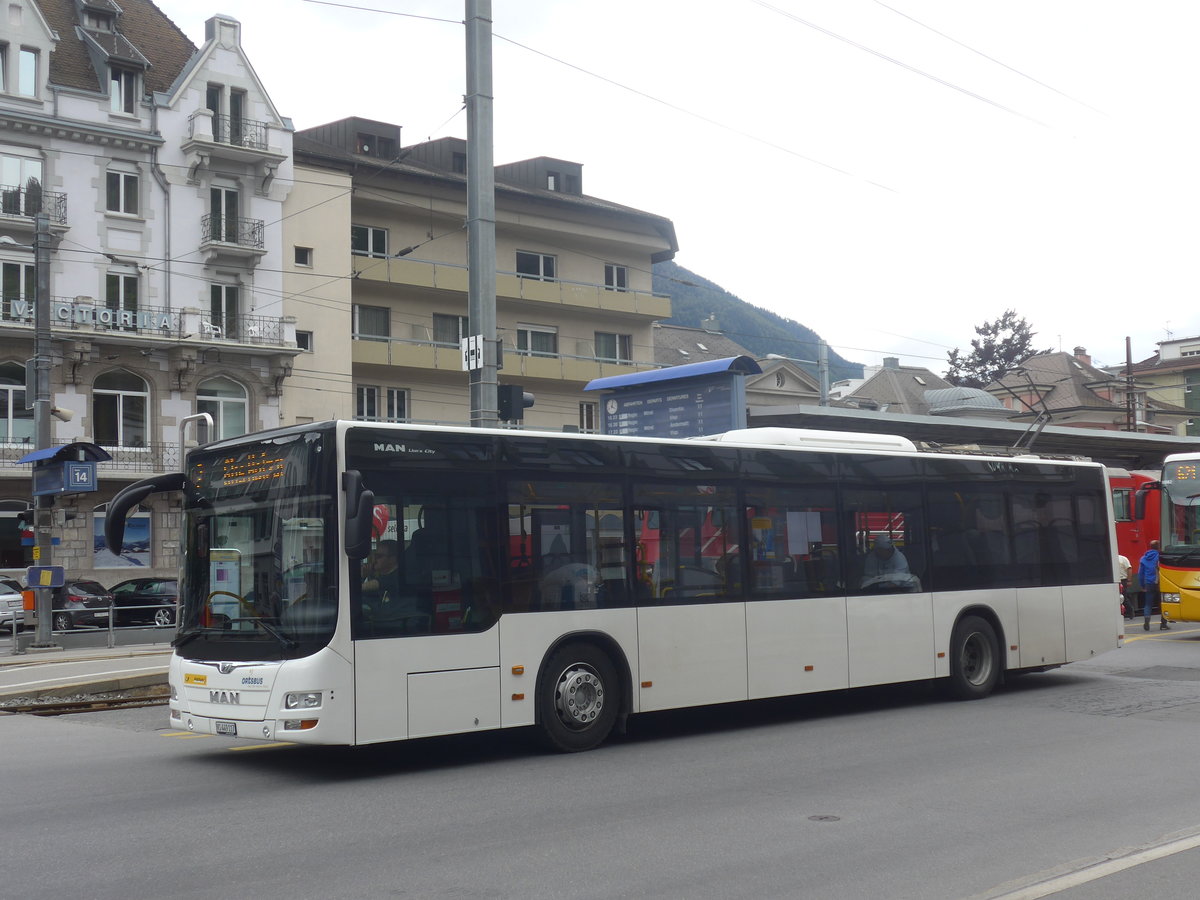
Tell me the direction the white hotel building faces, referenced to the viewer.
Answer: facing the viewer and to the right of the viewer

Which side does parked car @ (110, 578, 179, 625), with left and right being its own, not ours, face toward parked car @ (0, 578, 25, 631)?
front

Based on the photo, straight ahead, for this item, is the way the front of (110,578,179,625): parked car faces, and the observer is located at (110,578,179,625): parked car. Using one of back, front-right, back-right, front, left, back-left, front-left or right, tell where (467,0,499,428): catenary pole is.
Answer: left

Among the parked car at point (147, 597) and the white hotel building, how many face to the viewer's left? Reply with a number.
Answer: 1

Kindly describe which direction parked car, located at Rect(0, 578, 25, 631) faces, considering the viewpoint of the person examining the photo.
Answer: facing away from the viewer and to the left of the viewer

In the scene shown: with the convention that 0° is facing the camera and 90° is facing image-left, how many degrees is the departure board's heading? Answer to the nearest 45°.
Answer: approximately 45°

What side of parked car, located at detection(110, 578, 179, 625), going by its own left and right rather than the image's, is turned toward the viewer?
left

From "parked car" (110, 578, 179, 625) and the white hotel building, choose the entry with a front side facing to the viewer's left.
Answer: the parked car

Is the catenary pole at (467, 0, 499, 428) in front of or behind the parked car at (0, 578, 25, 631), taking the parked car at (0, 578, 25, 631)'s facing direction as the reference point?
behind

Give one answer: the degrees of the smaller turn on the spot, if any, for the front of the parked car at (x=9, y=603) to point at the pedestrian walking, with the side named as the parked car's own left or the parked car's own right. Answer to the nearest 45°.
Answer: approximately 180°

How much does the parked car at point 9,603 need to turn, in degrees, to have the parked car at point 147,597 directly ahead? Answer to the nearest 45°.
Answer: approximately 135° to its right
